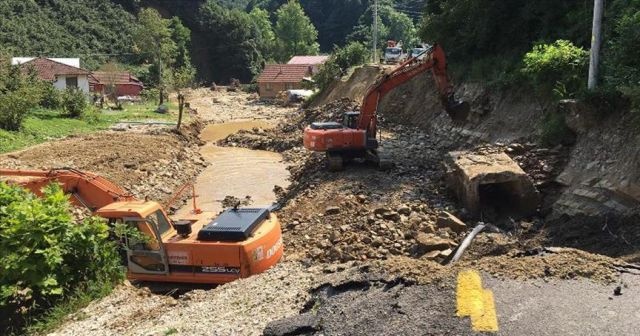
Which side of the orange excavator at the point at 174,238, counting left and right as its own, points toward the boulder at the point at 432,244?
back

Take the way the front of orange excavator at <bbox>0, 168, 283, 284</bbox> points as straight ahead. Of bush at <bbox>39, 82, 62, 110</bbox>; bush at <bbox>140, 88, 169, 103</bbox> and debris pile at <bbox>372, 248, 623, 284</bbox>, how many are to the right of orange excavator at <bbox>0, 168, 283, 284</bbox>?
2

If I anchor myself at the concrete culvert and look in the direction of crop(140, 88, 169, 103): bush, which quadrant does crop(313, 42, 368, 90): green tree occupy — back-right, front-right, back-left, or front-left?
front-right

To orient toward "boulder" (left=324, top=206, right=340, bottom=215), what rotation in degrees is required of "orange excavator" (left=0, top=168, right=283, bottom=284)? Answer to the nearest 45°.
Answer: approximately 135° to its right

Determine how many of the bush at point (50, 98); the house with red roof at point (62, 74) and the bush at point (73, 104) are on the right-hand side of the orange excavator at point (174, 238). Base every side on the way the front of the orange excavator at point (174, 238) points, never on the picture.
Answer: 3

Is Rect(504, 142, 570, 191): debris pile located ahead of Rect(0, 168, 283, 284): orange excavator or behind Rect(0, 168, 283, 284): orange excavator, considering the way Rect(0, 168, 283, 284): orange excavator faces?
behind

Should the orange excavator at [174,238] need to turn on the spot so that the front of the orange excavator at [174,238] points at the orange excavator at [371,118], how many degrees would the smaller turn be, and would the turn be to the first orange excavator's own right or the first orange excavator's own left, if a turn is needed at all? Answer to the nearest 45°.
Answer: approximately 135° to the first orange excavator's own right

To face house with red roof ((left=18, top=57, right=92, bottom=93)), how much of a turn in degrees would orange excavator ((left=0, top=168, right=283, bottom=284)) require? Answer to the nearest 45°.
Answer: approximately 90° to its right

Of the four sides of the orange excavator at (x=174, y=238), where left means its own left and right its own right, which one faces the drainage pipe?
back

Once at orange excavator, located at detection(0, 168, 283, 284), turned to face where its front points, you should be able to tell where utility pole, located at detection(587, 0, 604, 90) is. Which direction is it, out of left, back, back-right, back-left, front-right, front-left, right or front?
back

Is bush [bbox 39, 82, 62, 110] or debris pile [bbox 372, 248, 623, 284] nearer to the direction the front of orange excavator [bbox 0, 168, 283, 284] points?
the bush

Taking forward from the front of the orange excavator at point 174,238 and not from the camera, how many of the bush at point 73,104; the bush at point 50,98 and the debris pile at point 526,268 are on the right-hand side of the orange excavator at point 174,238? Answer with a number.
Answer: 2

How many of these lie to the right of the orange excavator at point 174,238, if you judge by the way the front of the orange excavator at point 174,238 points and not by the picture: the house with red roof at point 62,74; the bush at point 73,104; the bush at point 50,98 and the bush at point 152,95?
4

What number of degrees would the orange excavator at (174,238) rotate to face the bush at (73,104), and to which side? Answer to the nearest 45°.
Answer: approximately 90° to its right

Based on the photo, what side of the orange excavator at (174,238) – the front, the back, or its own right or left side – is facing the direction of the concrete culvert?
back

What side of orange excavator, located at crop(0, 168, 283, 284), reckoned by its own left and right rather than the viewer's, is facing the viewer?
left
